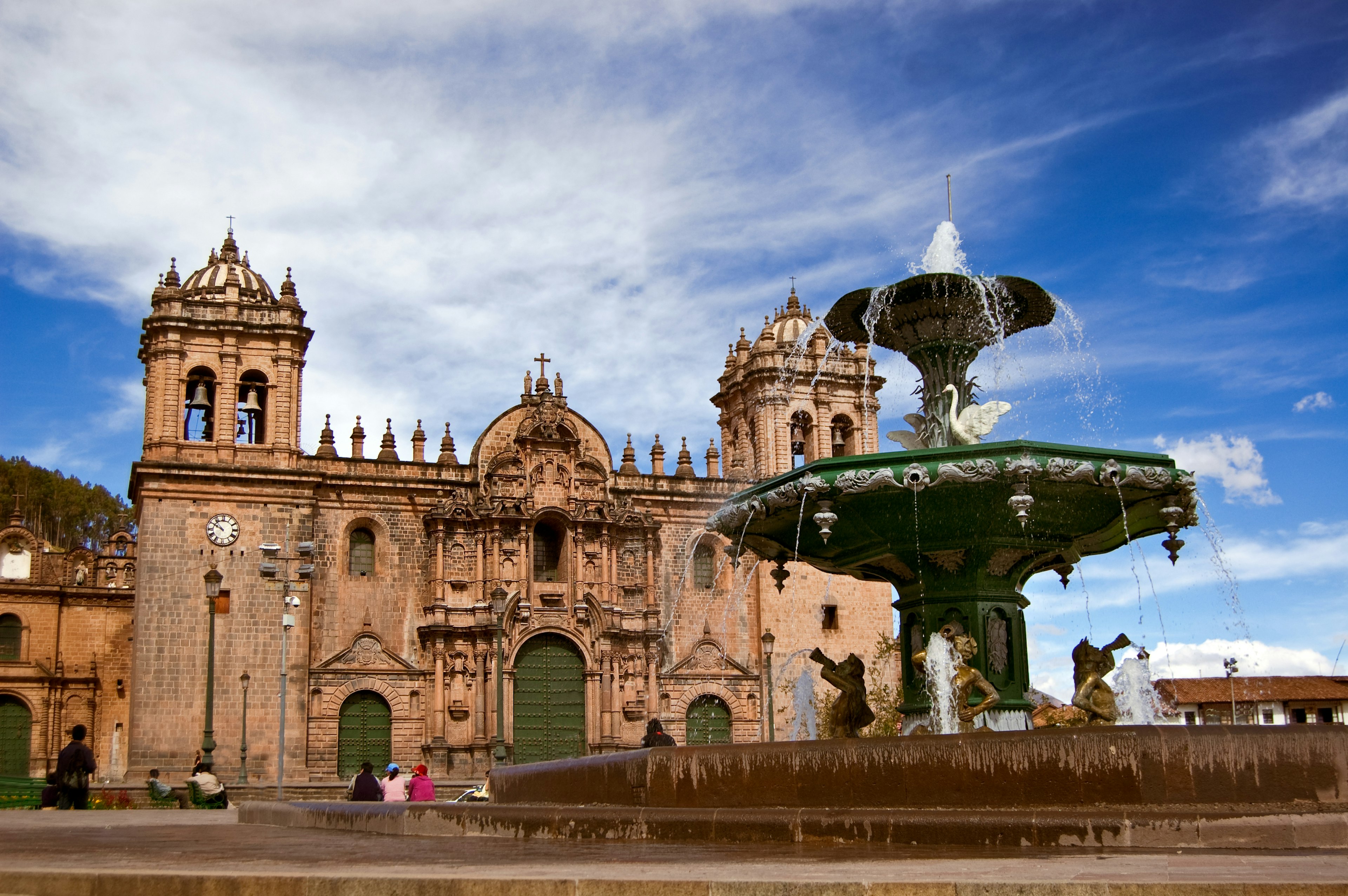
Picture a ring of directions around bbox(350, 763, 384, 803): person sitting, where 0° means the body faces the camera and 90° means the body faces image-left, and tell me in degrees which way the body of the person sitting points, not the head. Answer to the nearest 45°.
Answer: approximately 180°

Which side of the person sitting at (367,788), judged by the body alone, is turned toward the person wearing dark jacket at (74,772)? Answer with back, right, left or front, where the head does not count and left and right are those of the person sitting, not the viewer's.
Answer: left

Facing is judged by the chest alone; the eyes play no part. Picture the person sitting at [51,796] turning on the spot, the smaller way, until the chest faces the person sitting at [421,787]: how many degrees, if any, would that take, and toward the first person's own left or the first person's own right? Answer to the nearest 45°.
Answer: approximately 135° to the first person's own right

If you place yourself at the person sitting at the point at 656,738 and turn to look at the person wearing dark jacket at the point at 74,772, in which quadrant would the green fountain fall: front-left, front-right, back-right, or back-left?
back-left

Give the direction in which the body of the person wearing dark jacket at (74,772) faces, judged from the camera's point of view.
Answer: away from the camera

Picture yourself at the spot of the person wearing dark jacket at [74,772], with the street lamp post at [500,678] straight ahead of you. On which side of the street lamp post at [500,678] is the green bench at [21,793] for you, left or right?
left

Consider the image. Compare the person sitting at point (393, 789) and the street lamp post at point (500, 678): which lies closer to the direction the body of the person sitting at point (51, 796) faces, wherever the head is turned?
the street lamp post

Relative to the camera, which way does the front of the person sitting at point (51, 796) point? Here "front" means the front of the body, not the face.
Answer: away from the camera

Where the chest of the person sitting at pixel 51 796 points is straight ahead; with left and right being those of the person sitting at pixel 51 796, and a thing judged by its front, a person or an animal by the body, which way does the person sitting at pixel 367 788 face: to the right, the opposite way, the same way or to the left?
the same way

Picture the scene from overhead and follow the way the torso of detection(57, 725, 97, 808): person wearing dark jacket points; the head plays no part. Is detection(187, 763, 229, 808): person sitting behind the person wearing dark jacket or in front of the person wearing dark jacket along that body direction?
in front

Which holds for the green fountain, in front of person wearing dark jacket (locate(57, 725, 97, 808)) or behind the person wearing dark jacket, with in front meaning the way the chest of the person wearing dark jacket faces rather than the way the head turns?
behind

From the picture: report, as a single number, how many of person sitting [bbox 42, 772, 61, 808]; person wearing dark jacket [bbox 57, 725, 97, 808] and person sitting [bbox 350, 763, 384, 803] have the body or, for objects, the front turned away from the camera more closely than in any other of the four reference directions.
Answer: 3

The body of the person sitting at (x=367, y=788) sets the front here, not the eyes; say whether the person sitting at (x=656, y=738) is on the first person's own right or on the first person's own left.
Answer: on the first person's own right
